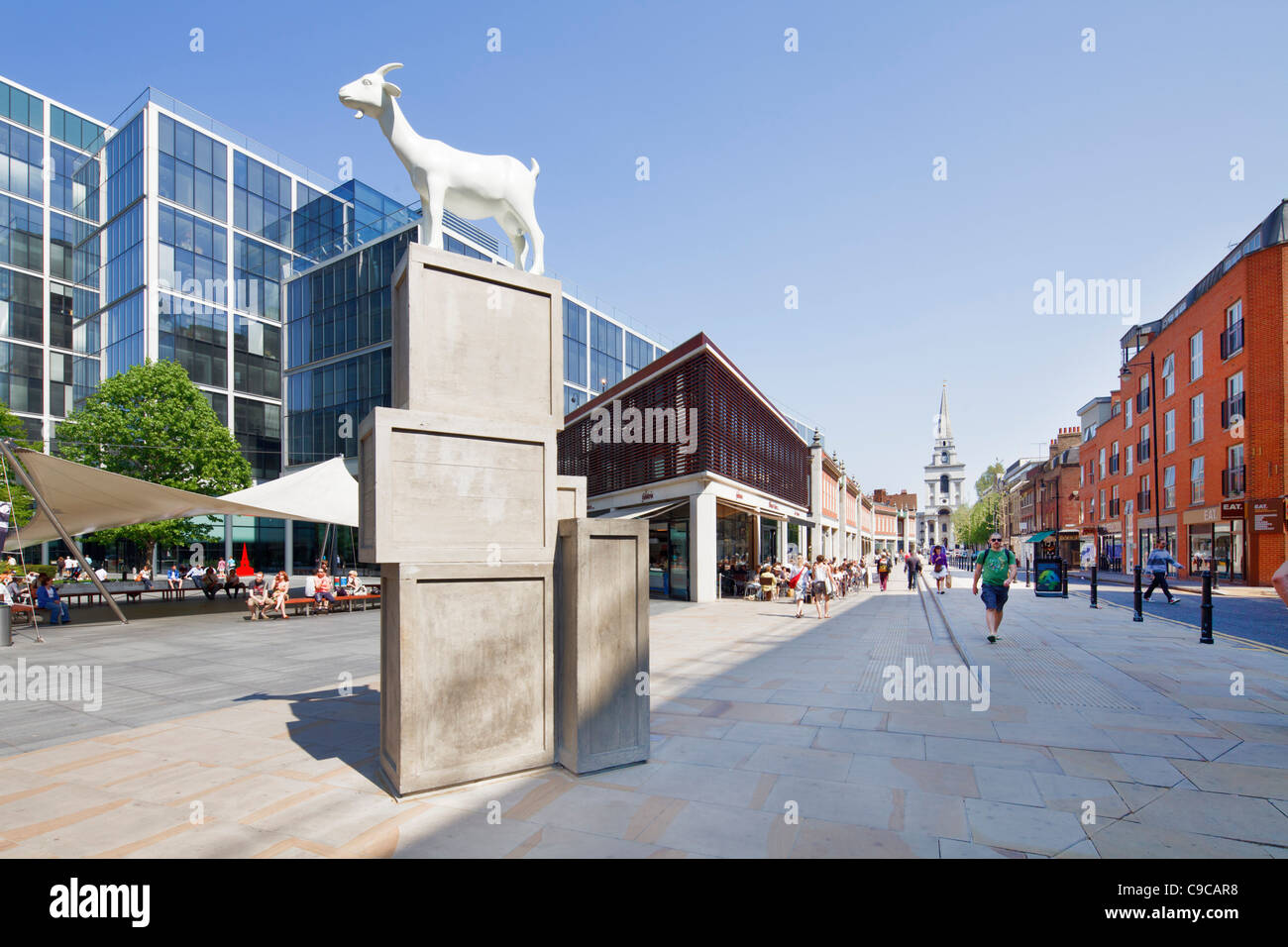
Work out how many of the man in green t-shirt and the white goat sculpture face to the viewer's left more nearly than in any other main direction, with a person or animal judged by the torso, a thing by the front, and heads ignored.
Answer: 1

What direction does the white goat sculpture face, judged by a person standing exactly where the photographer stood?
facing to the left of the viewer

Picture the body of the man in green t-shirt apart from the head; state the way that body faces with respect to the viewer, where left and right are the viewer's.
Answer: facing the viewer

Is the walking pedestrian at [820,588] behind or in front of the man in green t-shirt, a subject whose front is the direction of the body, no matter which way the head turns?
behind

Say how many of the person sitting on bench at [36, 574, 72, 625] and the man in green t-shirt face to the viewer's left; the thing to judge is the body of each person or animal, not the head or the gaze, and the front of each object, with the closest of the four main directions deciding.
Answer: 0

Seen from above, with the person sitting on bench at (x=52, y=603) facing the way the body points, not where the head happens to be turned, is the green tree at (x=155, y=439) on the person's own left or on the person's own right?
on the person's own left
